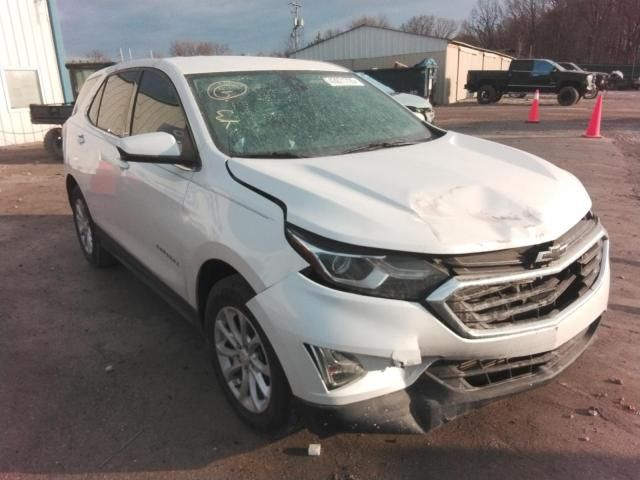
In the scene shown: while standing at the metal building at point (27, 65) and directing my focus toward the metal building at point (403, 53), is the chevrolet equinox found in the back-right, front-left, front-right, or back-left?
back-right

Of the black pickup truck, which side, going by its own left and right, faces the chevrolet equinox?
right

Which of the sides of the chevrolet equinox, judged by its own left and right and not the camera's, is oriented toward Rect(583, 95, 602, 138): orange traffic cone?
left

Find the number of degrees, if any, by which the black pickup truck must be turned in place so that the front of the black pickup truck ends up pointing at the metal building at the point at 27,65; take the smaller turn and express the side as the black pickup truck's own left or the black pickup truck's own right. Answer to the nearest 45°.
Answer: approximately 135° to the black pickup truck's own right

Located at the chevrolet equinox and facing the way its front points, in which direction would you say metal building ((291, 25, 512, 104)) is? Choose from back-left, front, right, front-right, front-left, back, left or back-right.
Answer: back-left

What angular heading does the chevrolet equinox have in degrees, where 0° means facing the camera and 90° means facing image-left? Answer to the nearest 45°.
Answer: approximately 315°

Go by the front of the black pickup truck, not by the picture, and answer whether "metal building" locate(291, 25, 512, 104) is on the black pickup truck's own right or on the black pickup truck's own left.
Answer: on the black pickup truck's own left

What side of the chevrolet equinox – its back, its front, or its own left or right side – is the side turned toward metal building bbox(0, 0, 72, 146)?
back

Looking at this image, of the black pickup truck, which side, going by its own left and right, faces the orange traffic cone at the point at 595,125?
right

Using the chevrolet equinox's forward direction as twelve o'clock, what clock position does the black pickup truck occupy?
The black pickup truck is roughly at 8 o'clock from the chevrolet equinox.

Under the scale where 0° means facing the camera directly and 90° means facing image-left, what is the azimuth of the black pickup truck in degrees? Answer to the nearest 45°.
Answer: approximately 270°

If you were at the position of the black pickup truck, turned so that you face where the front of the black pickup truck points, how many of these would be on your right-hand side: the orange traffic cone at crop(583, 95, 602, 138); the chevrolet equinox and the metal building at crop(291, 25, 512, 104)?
2

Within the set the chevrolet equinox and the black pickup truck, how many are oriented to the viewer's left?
0
